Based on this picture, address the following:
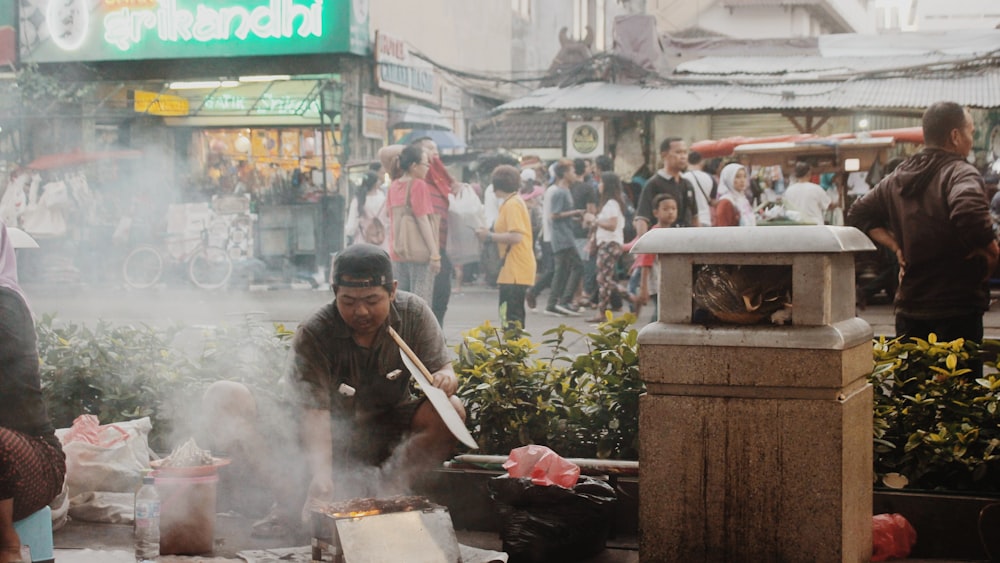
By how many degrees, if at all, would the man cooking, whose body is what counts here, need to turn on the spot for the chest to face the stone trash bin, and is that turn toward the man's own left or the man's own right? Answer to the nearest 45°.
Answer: approximately 45° to the man's own left

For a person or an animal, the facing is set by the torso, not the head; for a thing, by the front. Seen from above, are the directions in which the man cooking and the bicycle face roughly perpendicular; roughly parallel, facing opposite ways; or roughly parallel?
roughly perpendicular

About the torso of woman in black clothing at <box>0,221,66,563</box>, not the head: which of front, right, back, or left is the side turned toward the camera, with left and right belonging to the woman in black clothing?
left

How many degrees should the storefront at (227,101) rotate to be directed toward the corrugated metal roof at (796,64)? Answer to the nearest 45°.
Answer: approximately 90° to its left

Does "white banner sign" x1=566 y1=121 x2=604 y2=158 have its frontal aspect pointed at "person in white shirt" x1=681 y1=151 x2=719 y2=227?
yes
